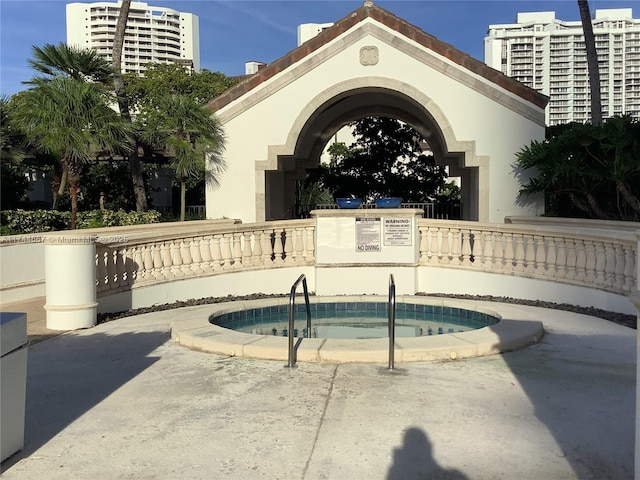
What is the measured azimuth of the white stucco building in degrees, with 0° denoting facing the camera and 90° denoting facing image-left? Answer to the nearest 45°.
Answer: approximately 0°

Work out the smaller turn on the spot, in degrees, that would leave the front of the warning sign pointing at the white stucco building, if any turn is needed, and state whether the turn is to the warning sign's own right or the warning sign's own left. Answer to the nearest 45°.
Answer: approximately 180°

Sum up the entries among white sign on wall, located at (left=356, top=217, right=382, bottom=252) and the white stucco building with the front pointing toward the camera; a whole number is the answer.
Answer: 2

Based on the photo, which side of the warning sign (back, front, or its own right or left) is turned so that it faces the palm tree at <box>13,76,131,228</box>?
right

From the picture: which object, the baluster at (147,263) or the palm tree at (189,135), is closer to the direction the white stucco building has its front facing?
the baluster

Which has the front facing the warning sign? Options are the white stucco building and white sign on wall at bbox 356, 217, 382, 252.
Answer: the white stucco building

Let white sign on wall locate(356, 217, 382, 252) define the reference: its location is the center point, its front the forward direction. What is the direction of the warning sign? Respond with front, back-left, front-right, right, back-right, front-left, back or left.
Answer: left

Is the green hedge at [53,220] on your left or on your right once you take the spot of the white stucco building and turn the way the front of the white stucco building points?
on your right

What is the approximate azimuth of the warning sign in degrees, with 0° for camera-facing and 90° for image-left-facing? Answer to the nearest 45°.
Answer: approximately 0°

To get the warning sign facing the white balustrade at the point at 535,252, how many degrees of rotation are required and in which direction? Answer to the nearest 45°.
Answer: approximately 90° to its left

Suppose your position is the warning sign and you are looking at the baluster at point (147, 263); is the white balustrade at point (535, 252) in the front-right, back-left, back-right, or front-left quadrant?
back-left
